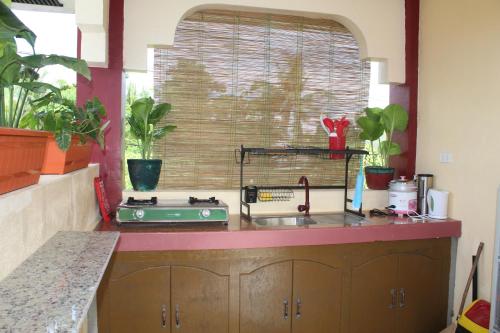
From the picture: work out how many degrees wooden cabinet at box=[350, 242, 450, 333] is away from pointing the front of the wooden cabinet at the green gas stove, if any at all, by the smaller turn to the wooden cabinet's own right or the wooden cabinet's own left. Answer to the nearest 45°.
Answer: approximately 45° to the wooden cabinet's own right

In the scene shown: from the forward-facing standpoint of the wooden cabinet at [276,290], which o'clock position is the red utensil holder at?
The red utensil holder is roughly at 7 o'clock from the wooden cabinet.

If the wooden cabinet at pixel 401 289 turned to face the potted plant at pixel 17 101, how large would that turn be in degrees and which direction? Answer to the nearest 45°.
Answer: approximately 45° to its right

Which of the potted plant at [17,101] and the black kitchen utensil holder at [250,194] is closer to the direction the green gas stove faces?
the potted plant

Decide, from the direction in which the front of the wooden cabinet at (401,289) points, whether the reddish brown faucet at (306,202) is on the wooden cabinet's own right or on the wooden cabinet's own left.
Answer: on the wooden cabinet's own right

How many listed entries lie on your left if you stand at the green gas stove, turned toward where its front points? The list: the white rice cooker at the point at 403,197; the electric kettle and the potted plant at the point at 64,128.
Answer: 2

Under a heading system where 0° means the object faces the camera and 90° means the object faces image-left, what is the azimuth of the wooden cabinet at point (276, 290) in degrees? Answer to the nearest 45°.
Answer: approximately 0°
